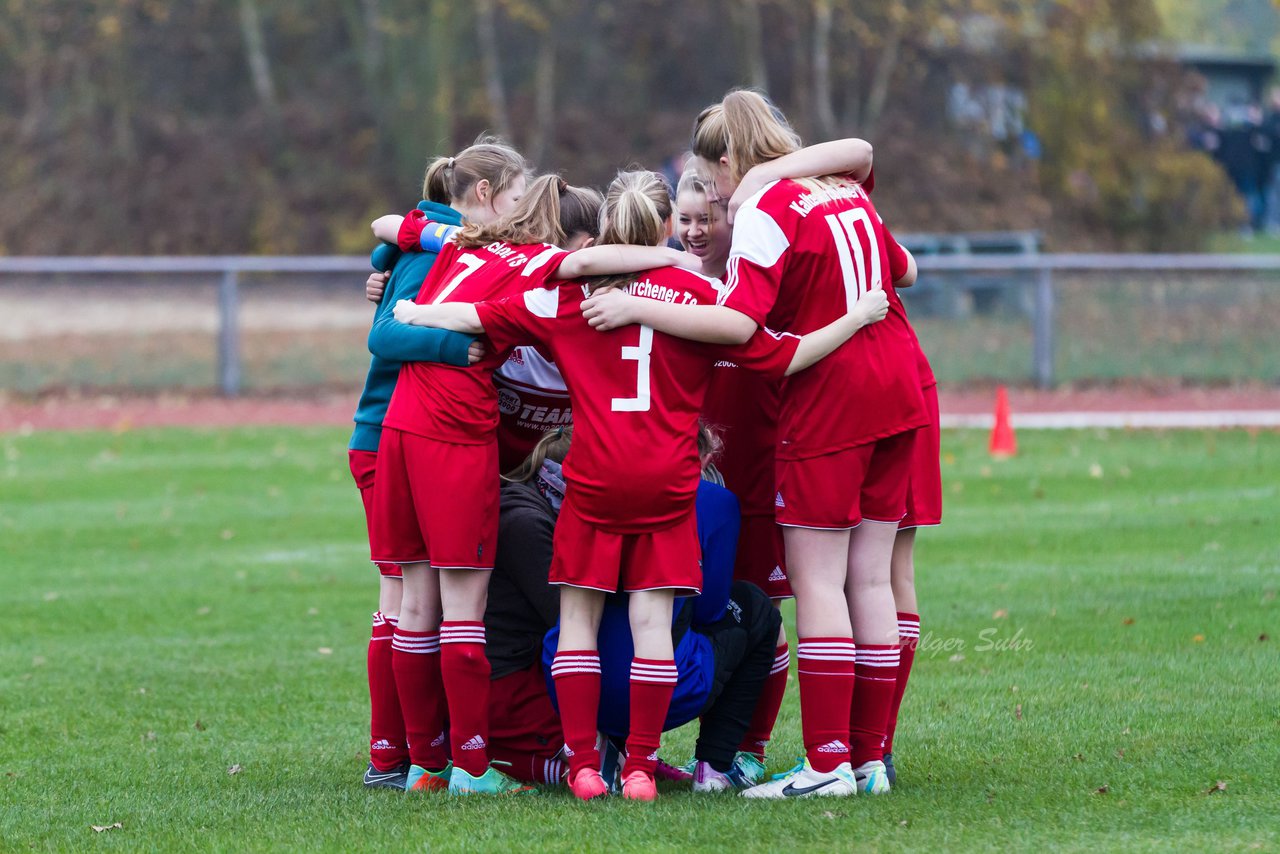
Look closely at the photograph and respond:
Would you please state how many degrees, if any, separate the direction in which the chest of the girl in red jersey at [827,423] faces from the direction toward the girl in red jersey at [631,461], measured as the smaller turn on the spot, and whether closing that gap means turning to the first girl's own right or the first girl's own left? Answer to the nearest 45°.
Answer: approximately 45° to the first girl's own left

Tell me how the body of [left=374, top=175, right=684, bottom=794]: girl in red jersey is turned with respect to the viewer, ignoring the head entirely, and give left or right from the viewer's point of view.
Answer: facing away from the viewer and to the right of the viewer

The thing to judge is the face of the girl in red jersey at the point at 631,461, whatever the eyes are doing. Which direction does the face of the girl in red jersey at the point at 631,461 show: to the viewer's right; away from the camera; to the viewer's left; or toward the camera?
away from the camera

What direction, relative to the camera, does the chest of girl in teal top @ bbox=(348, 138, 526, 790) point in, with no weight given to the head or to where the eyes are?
to the viewer's right

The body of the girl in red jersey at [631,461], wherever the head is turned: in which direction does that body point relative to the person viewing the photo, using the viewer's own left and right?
facing away from the viewer

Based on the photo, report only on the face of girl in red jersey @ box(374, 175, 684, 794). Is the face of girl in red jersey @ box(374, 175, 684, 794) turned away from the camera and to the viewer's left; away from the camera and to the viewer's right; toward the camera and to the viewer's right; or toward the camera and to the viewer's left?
away from the camera and to the viewer's right

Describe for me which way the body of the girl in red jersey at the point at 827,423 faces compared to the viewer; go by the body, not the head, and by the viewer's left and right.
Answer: facing away from the viewer and to the left of the viewer
